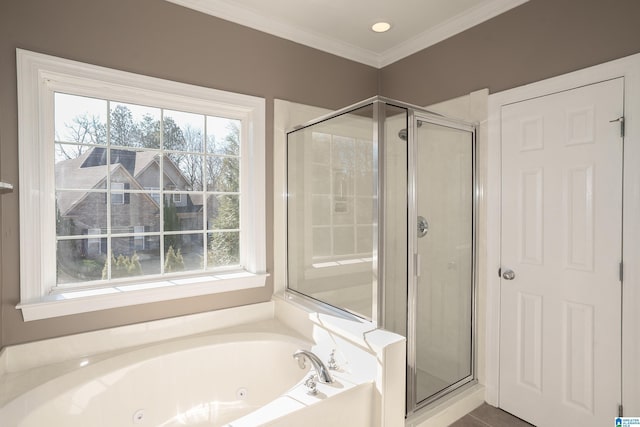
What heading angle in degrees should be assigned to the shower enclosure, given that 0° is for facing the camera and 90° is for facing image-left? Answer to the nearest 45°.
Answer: approximately 315°

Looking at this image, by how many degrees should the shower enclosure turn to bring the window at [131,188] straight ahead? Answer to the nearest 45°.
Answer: approximately 135° to its right

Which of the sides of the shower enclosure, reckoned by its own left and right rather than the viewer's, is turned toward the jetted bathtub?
right
